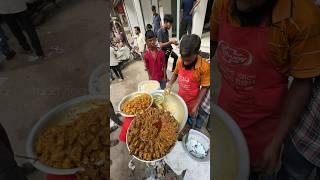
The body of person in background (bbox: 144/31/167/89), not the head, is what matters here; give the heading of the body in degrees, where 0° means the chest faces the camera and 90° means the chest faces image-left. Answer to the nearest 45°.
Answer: approximately 0°
